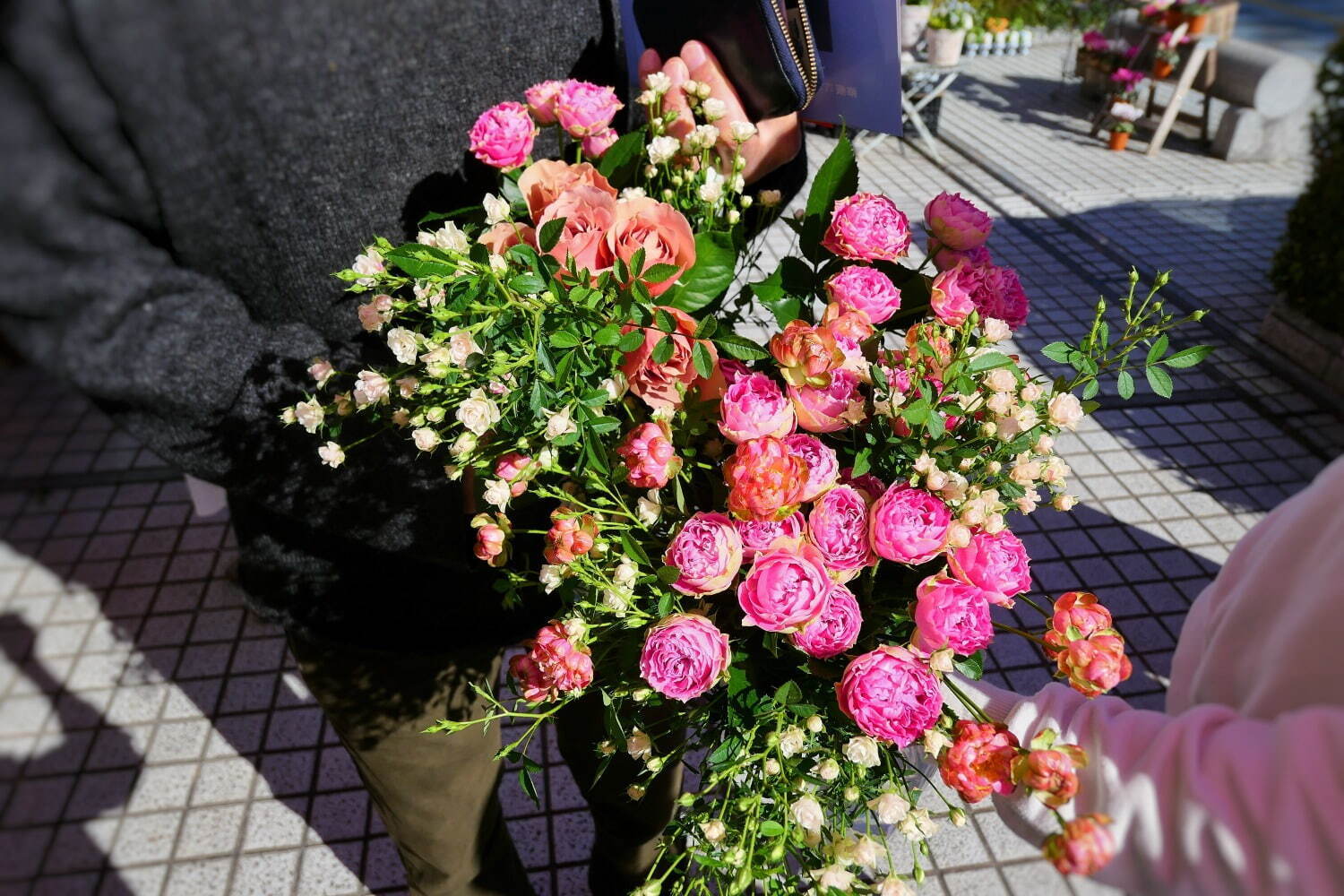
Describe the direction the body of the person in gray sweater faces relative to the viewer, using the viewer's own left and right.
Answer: facing the viewer and to the right of the viewer

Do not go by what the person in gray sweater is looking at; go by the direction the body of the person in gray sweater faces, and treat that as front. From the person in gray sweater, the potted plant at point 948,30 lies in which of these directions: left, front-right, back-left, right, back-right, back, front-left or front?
left
